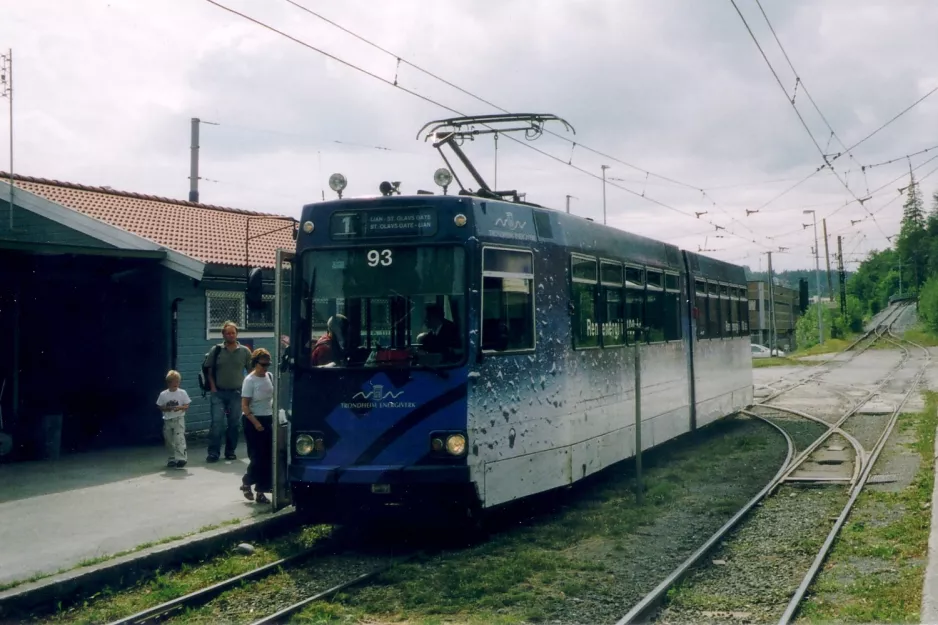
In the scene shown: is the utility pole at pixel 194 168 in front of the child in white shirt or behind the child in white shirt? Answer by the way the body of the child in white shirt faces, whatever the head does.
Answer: behind

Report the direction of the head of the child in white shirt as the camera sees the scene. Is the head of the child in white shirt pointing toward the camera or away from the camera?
toward the camera

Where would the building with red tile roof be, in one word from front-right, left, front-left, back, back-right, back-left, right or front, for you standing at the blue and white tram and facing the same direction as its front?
right

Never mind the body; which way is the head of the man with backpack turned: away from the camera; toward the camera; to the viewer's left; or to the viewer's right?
toward the camera

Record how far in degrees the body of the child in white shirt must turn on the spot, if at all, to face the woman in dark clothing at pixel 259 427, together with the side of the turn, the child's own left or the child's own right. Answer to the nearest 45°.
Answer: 0° — they already face them

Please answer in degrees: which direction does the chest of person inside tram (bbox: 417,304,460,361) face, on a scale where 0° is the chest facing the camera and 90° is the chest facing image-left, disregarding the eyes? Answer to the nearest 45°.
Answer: approximately 45°

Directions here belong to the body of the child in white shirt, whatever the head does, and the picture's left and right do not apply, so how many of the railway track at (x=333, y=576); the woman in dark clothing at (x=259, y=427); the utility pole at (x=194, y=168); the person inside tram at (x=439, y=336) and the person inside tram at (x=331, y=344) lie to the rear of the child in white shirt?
1

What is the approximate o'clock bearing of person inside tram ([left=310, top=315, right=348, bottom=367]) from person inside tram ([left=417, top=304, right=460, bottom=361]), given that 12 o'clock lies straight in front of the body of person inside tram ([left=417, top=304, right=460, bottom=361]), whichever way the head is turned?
person inside tram ([left=310, top=315, right=348, bottom=367]) is roughly at 2 o'clock from person inside tram ([left=417, top=304, right=460, bottom=361]).

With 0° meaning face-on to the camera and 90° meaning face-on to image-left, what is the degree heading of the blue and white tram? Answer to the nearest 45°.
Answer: approximately 45°

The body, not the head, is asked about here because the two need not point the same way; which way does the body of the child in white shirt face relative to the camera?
toward the camera

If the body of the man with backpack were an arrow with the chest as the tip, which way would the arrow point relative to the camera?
toward the camera

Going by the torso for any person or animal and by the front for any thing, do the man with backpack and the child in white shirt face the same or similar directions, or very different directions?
same or similar directions

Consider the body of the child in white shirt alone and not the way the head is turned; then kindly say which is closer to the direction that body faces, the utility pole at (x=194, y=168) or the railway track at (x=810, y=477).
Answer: the railway track

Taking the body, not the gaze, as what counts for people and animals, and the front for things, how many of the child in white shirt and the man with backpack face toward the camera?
2

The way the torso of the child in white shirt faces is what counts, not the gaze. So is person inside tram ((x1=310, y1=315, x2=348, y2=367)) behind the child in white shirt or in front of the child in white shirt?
in front
